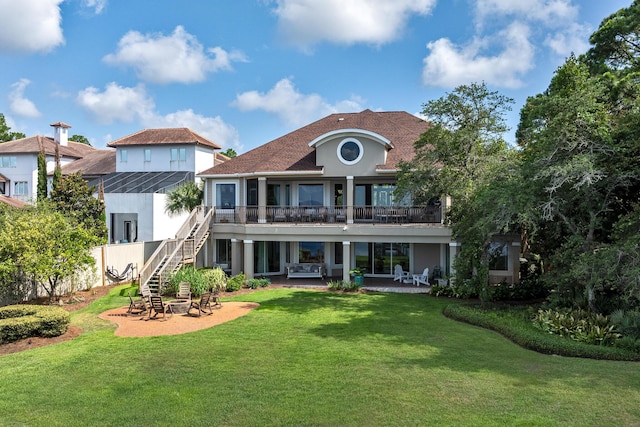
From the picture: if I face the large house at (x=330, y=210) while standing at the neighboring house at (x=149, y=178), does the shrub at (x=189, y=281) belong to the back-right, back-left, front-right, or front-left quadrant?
front-right

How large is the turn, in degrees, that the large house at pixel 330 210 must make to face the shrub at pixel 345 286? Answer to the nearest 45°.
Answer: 0° — it already faces it

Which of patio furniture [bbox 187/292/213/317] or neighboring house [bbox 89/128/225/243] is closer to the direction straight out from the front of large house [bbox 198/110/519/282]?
the patio furniture

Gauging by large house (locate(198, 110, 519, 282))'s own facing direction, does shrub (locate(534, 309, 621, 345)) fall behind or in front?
in front

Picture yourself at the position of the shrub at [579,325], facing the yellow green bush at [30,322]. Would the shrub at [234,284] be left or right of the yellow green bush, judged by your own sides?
right

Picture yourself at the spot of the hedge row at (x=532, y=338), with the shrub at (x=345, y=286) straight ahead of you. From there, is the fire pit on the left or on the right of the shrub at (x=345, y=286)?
left

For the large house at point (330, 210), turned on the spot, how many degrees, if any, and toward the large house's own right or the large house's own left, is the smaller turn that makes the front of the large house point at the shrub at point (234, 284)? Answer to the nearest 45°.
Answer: approximately 45° to the large house's own right

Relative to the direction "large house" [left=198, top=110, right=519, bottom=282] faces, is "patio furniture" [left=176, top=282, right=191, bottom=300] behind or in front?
in front

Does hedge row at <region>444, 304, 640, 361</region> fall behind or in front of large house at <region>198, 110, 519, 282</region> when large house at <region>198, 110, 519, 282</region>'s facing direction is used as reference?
in front

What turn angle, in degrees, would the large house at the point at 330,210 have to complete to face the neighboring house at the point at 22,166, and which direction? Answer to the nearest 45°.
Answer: approximately 135° to its right

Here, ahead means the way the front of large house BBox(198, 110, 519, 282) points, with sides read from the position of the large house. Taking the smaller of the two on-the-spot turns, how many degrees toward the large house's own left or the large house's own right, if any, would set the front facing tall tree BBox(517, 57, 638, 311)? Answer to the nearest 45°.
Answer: approximately 45° to the large house's own left

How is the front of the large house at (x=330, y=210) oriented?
toward the camera
